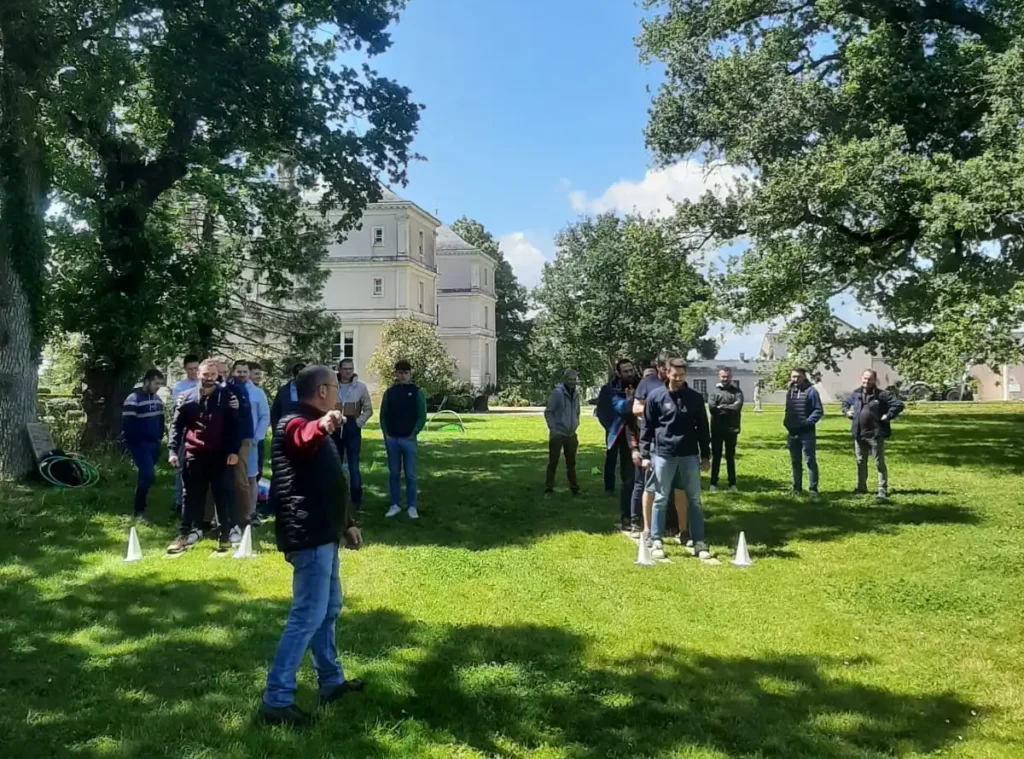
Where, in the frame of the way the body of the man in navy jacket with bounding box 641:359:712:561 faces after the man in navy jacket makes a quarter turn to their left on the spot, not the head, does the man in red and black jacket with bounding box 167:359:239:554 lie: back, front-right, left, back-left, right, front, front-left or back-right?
back

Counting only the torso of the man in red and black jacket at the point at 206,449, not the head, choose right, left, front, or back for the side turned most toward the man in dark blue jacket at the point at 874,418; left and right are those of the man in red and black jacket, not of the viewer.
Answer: left

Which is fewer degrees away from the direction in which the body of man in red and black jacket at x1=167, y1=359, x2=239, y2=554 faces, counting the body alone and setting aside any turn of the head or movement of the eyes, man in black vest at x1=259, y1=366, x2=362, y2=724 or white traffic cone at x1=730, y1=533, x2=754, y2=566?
the man in black vest

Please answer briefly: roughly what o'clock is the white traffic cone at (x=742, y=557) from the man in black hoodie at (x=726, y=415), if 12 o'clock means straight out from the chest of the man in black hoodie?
The white traffic cone is roughly at 12 o'clock from the man in black hoodie.

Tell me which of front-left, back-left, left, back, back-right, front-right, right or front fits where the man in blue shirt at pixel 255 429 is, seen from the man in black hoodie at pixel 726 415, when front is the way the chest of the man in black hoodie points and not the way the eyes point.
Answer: front-right

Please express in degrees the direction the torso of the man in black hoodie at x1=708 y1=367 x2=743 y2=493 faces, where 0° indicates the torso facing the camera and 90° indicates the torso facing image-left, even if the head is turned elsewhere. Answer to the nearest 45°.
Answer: approximately 0°

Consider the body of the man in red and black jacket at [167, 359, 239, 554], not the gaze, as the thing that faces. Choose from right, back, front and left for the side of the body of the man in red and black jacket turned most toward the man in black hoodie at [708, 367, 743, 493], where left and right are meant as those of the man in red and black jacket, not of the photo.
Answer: left

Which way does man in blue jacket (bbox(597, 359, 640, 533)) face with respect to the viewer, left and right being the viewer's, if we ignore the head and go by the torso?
facing the viewer and to the right of the viewer

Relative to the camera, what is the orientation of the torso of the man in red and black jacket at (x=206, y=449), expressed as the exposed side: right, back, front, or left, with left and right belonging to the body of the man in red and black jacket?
front

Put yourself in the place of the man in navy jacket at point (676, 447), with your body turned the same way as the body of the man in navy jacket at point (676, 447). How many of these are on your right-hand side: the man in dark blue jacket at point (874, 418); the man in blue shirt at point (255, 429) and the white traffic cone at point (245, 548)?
2

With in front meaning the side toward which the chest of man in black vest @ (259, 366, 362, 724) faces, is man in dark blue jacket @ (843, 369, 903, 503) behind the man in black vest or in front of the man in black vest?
in front
